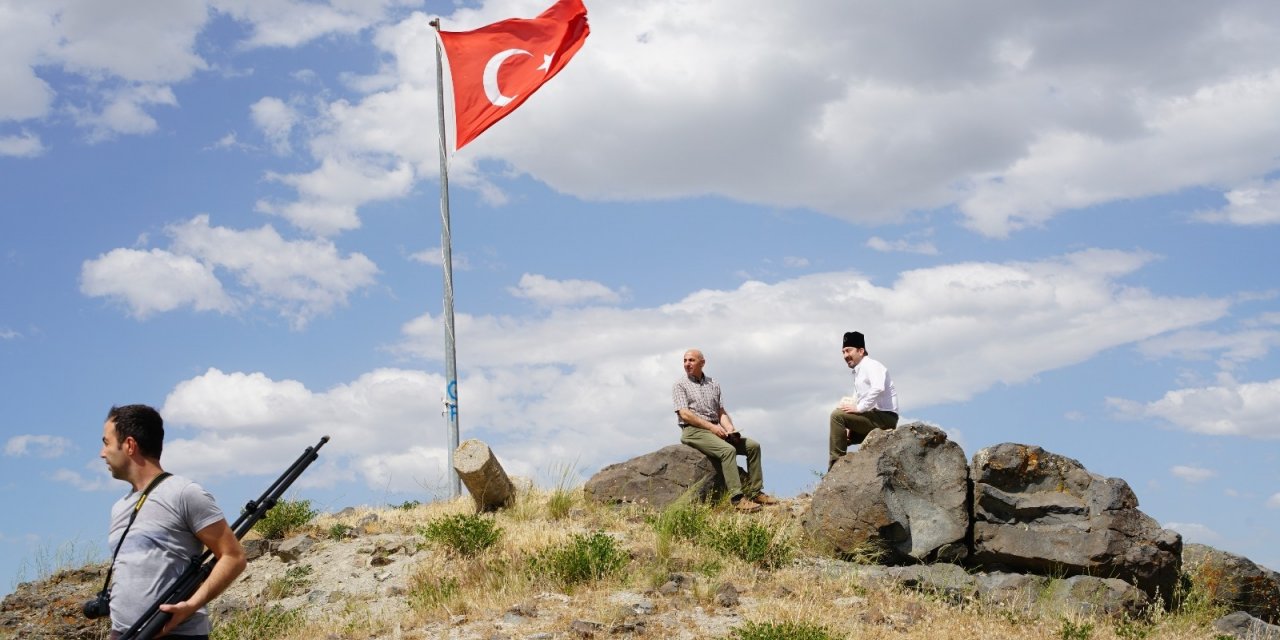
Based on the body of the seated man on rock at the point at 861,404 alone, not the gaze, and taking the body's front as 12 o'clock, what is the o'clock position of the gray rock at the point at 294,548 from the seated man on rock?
The gray rock is roughly at 12 o'clock from the seated man on rock.

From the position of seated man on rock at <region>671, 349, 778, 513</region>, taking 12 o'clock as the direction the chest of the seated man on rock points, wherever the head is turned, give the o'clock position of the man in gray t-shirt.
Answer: The man in gray t-shirt is roughly at 2 o'clock from the seated man on rock.

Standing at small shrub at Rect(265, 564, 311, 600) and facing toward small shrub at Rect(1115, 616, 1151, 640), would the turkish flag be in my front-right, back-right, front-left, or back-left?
front-left

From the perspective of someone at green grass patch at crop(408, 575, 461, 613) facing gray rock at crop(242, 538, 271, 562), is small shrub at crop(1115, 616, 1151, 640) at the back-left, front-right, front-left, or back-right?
back-right

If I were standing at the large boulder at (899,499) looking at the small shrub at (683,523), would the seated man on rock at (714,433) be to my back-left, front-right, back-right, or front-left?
front-right

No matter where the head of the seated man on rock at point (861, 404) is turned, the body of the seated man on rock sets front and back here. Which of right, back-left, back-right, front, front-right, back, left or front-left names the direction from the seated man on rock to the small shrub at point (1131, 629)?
back-left

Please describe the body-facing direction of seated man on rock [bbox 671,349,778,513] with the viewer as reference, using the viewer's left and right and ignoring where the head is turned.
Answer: facing the viewer and to the right of the viewer

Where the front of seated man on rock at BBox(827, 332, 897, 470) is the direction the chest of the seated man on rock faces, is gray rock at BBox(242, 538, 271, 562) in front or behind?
in front

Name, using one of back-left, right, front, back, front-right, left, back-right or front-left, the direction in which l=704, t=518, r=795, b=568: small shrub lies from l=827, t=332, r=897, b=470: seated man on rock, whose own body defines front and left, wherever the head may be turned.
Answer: front-left

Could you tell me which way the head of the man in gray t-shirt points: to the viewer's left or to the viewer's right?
to the viewer's left

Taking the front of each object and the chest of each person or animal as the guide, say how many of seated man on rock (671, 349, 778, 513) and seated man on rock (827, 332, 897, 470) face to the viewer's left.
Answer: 1

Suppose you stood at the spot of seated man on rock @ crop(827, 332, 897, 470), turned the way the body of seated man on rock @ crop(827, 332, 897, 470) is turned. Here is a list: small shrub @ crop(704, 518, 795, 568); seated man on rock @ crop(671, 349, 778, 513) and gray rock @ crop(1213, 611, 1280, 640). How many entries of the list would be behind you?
1

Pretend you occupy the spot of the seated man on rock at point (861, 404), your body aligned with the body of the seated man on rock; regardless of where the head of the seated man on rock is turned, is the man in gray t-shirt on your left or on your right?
on your left

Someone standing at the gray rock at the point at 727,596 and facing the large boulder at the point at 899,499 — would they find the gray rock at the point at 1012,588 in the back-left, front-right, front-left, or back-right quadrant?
front-right

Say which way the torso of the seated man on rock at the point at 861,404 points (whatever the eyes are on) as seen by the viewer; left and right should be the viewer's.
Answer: facing to the left of the viewer

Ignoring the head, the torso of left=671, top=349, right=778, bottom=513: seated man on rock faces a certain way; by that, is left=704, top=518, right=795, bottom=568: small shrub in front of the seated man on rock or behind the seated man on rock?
in front

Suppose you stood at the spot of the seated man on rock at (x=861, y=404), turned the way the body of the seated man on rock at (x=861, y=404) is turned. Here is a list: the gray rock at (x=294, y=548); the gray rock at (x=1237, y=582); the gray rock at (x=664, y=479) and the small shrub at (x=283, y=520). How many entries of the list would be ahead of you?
3

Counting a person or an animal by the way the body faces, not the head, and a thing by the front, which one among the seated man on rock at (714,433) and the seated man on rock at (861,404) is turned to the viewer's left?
the seated man on rock at (861,404)

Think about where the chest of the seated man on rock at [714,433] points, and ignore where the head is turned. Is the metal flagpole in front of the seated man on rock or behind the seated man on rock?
behind

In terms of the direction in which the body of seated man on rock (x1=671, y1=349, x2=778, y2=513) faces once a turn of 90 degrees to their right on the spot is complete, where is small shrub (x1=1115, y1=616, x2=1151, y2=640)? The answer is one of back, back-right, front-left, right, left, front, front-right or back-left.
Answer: left
